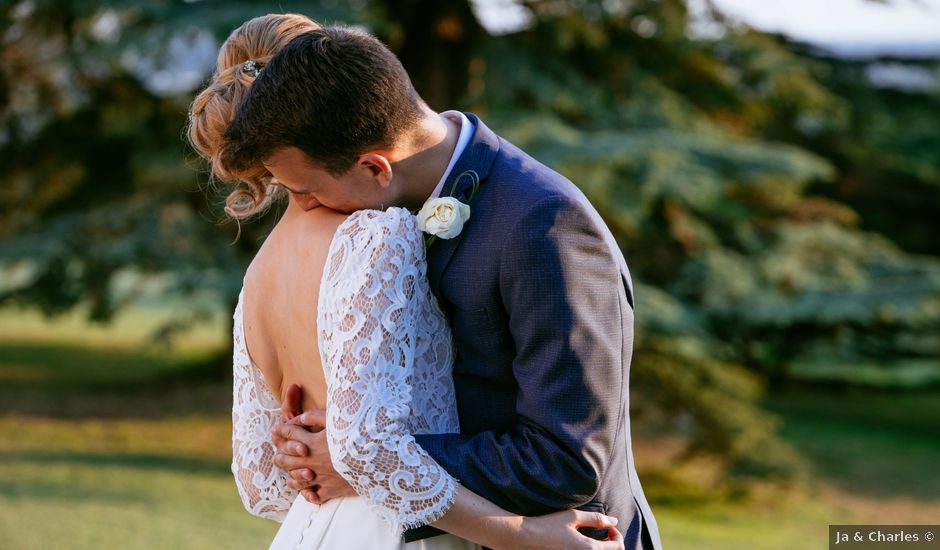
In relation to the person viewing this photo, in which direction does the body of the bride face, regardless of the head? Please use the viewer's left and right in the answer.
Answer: facing away from the viewer and to the right of the viewer

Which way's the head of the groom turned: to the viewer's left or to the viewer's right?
to the viewer's left

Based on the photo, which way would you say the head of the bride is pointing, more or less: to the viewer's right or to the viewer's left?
to the viewer's right

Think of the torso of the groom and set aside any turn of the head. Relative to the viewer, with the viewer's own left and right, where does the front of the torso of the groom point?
facing to the left of the viewer
